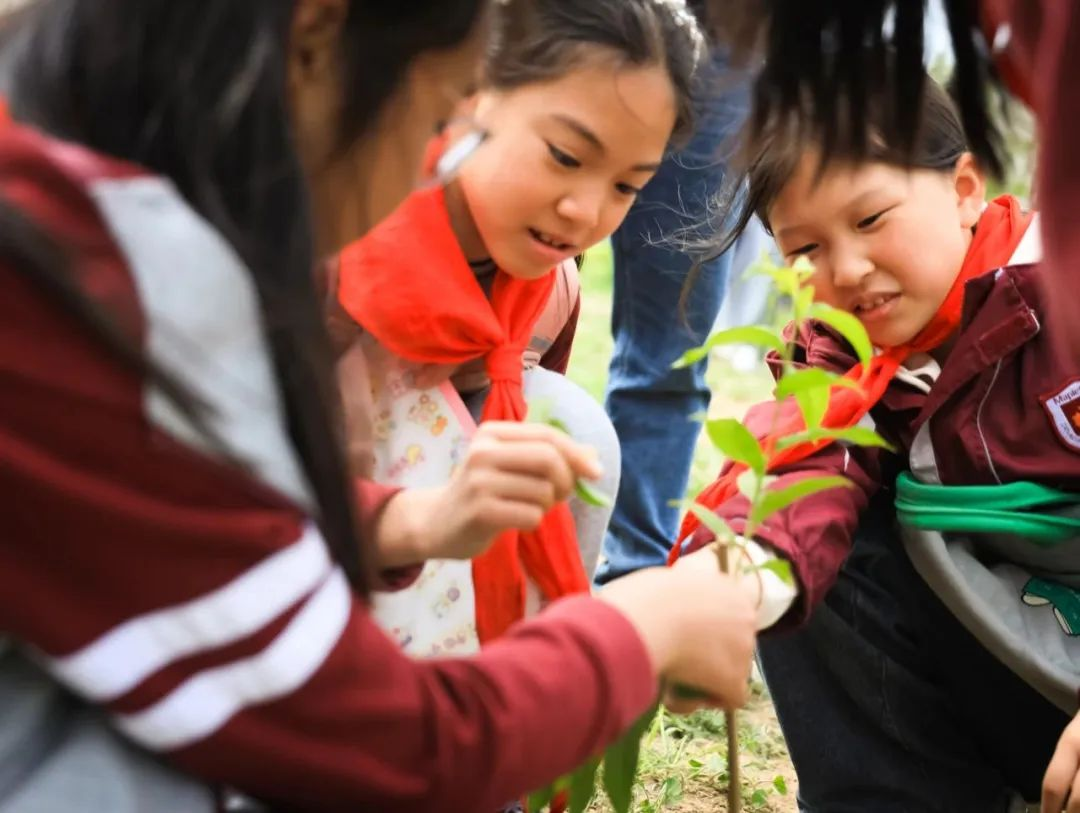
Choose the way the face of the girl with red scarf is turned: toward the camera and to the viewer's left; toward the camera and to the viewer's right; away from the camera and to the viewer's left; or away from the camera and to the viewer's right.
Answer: toward the camera and to the viewer's right

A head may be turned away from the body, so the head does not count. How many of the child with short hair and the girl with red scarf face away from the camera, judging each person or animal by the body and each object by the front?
0

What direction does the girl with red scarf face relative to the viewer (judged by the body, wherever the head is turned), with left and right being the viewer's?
facing the viewer and to the right of the viewer

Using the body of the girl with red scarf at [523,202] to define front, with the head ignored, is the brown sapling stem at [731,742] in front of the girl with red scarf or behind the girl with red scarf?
in front

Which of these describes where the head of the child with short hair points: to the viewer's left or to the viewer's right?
to the viewer's left

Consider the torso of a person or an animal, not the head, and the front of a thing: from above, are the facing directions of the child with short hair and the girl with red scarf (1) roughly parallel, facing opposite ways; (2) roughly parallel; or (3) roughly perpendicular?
roughly perpendicular
